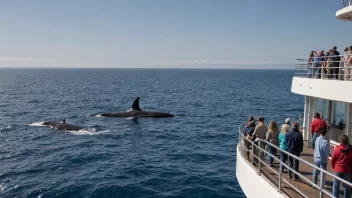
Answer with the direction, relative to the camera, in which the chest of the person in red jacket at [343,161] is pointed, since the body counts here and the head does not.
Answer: away from the camera

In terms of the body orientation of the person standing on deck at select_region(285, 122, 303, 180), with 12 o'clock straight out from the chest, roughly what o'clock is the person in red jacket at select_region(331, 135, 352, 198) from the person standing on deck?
The person in red jacket is roughly at 5 o'clock from the person standing on deck.

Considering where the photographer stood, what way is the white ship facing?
facing away from the viewer and to the left of the viewer

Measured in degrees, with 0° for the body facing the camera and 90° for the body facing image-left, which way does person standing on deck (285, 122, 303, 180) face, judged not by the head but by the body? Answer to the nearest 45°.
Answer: approximately 180°

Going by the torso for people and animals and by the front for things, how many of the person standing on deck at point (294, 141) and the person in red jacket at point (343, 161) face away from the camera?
2

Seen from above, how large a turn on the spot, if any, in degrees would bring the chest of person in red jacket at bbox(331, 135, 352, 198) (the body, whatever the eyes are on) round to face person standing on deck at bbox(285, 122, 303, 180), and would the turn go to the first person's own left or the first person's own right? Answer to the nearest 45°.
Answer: approximately 45° to the first person's own left
